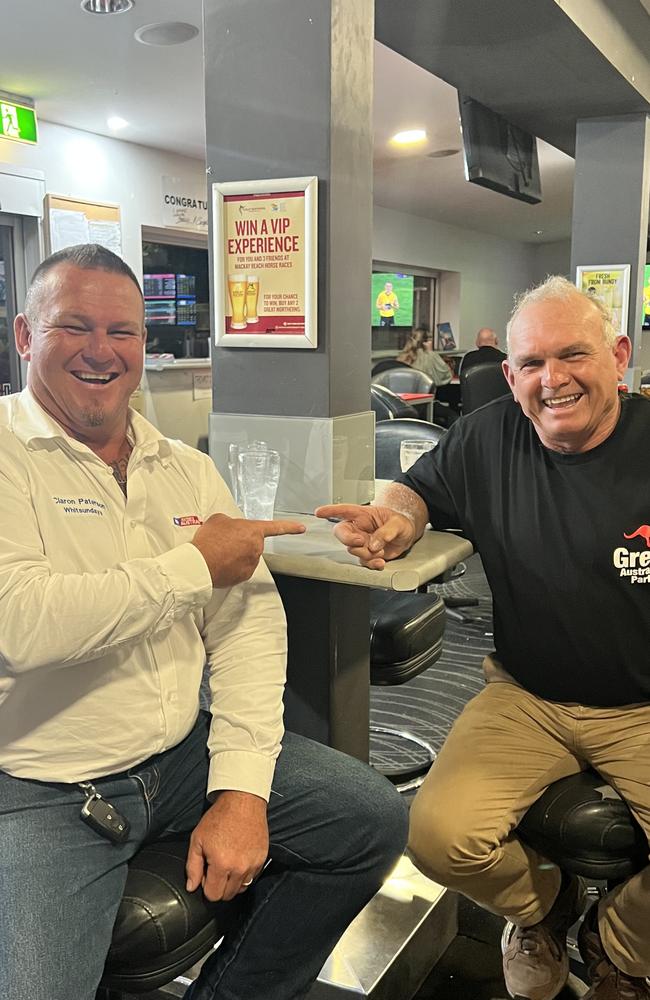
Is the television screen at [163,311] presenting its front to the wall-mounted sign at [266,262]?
yes

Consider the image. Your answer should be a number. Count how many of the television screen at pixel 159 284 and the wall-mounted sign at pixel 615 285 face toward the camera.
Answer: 2

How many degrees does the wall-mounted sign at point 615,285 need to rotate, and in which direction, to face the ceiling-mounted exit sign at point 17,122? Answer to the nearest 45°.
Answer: approximately 45° to its right

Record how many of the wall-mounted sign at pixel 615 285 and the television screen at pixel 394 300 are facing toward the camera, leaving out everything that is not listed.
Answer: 2

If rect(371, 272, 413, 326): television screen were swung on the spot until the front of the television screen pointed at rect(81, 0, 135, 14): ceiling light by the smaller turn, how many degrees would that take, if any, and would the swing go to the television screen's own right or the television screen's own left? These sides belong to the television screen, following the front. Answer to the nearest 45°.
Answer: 0° — it already faces it

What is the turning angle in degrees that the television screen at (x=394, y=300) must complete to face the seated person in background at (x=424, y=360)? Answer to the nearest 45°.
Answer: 0° — it already faces them

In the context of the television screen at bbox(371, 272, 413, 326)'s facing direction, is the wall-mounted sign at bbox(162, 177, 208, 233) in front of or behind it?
in front

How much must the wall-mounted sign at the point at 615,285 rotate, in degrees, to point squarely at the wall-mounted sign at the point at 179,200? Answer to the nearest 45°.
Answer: approximately 90° to its right

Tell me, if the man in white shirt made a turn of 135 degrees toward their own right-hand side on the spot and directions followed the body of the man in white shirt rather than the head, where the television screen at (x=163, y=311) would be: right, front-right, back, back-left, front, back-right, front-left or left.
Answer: right

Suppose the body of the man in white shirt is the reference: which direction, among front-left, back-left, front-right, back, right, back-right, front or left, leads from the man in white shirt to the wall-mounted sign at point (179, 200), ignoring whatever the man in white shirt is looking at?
back-left

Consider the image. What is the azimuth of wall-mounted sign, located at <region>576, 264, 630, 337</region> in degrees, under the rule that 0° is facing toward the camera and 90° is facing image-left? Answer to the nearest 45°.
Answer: approximately 0°

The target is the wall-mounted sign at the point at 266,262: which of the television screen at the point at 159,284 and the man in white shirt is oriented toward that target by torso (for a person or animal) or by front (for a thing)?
the television screen
